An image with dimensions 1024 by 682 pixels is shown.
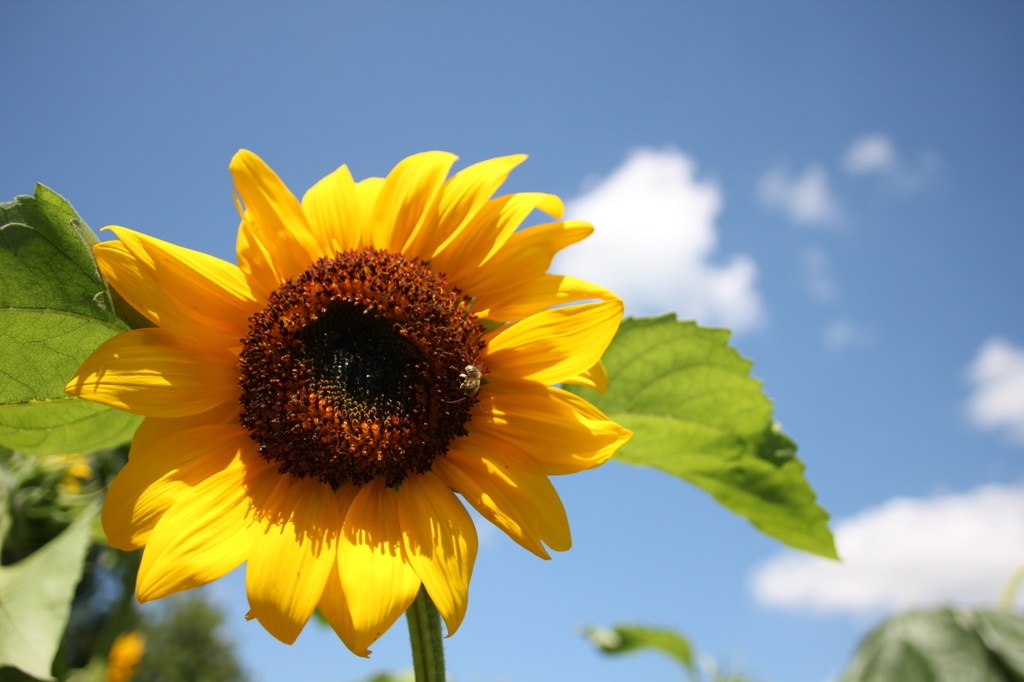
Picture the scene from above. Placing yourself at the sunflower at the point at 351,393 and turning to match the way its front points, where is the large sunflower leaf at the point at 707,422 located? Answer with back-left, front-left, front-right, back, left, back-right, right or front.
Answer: left

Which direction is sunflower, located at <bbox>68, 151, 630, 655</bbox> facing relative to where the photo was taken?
toward the camera

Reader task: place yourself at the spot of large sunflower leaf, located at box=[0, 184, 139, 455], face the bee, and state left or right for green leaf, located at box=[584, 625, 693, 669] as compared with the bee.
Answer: left

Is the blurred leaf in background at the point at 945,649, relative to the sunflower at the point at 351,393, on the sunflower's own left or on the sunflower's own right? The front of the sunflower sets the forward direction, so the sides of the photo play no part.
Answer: on the sunflower's own left

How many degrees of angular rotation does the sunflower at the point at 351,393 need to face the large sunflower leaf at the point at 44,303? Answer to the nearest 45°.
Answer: approximately 90° to its right

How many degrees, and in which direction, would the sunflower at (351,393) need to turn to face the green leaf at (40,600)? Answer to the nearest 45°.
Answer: approximately 135° to its right

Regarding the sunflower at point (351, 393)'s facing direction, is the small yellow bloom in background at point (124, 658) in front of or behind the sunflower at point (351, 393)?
behind

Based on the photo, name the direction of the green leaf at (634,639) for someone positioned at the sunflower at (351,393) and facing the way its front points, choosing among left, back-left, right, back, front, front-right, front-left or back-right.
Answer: back-left
